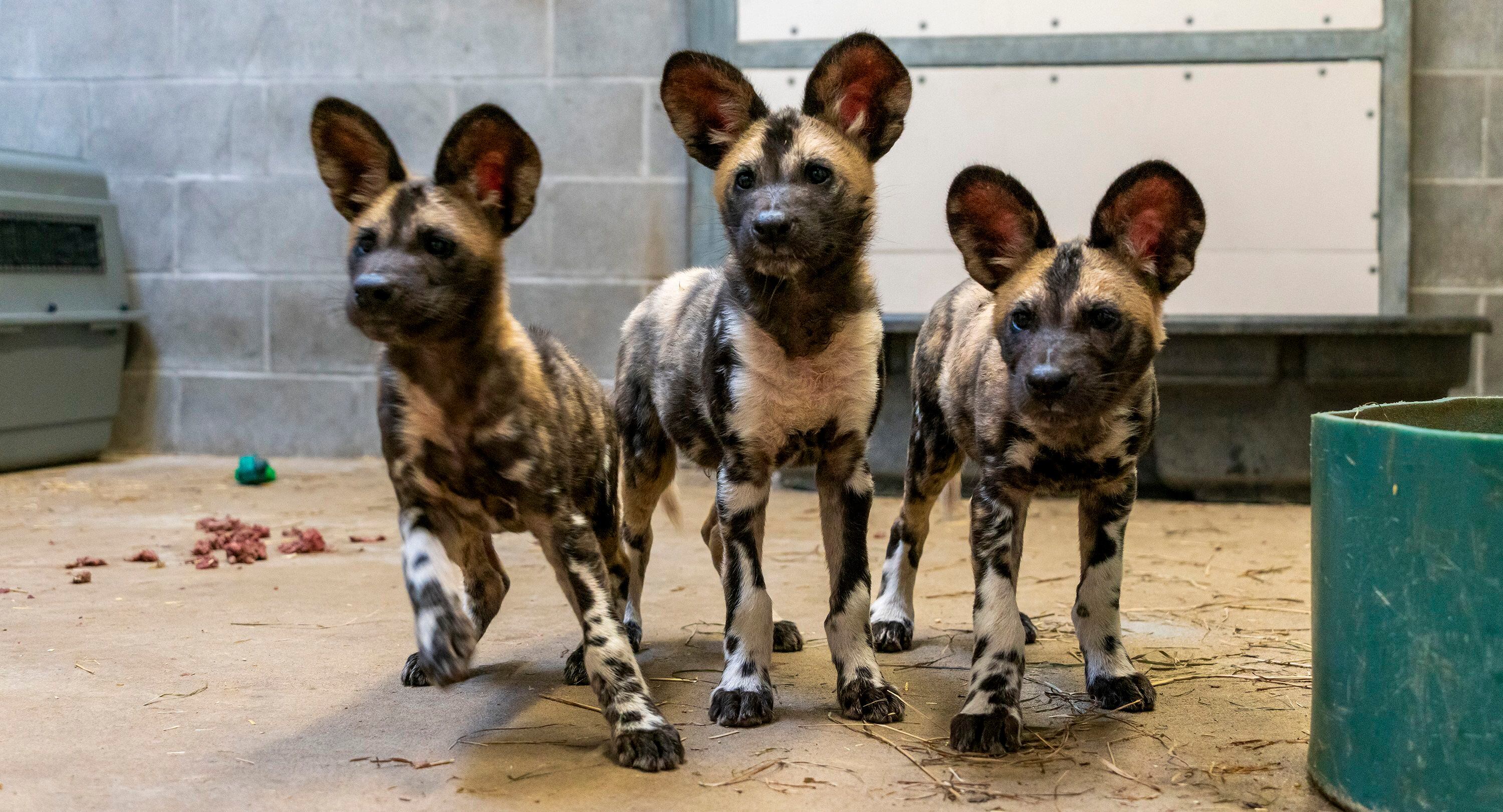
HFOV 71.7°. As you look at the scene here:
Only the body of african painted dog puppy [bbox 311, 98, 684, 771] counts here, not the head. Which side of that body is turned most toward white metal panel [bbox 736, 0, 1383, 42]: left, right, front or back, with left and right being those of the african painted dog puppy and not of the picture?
back

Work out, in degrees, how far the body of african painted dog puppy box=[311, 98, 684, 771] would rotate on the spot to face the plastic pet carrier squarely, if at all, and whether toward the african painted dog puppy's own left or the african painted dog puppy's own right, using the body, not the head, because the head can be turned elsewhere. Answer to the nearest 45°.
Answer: approximately 90° to the african painted dog puppy's own right

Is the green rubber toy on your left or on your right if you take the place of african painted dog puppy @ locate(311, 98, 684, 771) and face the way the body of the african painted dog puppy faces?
on your right

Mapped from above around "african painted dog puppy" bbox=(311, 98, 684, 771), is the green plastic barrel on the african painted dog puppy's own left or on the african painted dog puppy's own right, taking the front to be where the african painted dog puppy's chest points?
on the african painted dog puppy's own left

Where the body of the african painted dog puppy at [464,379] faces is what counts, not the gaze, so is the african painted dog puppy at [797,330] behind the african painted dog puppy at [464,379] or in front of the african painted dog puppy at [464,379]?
behind

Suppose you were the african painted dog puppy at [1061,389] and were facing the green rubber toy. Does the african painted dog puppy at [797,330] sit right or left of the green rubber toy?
left

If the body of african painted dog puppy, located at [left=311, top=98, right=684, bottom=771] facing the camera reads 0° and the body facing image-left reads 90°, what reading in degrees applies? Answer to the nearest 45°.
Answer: approximately 45°

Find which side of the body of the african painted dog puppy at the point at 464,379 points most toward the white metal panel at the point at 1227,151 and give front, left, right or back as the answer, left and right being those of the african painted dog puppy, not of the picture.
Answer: back
